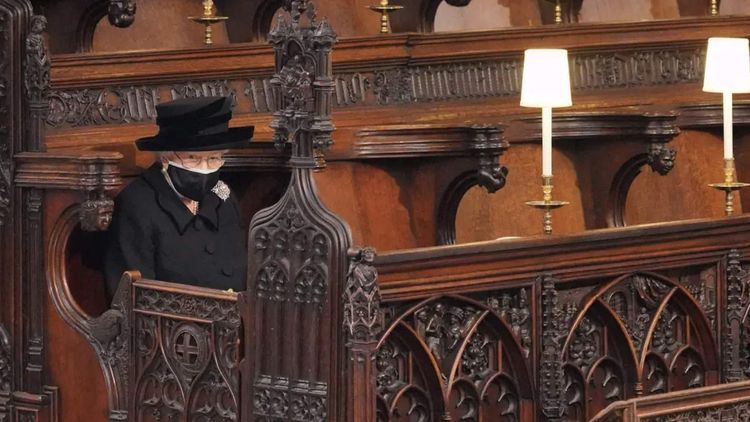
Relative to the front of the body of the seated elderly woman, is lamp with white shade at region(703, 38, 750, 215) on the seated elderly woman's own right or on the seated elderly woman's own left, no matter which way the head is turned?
on the seated elderly woman's own left

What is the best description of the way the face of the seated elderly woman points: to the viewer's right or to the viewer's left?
to the viewer's right

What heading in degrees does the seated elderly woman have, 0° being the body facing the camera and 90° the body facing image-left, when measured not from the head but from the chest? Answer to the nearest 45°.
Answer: approximately 315°

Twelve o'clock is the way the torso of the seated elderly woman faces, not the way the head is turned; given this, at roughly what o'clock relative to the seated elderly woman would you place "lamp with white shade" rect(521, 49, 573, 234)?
The lamp with white shade is roughly at 10 o'clock from the seated elderly woman.

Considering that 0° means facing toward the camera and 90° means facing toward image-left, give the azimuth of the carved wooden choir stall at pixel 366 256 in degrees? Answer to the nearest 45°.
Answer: approximately 315°
